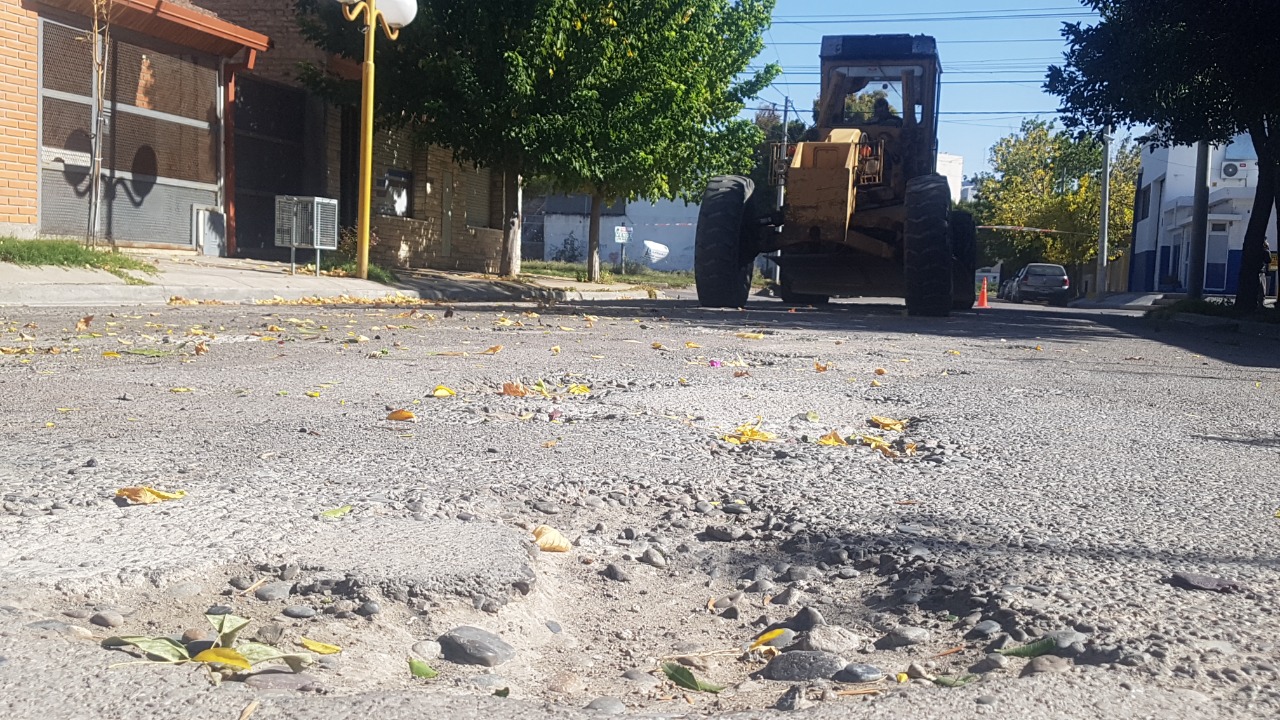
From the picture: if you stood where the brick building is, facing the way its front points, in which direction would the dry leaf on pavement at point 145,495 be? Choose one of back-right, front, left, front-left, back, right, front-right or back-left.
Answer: front-right

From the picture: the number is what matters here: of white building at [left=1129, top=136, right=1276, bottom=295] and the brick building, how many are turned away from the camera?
0

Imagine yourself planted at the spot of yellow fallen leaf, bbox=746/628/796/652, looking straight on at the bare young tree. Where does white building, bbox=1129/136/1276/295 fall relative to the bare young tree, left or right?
right

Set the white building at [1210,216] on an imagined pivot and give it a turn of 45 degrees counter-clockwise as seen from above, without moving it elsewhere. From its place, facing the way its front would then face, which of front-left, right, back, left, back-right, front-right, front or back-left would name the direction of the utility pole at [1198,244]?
front

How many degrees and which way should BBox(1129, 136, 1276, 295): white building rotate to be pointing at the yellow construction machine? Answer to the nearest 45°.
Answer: approximately 45° to its left

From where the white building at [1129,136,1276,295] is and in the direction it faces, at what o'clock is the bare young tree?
The bare young tree is roughly at 11 o'clock from the white building.

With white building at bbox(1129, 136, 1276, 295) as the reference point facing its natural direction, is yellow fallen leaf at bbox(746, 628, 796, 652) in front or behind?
in front

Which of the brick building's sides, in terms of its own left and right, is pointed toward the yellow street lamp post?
front

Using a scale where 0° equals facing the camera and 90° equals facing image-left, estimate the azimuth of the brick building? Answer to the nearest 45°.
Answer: approximately 315°

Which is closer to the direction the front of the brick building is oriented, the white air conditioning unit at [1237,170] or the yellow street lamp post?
the yellow street lamp post

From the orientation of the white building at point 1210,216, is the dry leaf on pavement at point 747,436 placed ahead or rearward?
ahead

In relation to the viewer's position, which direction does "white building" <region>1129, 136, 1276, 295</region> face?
facing the viewer and to the left of the viewer

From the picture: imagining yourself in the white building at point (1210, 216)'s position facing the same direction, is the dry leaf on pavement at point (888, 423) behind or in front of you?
in front

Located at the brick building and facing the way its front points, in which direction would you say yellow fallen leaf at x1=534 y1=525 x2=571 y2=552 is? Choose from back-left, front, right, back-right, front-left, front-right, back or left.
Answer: front-right
